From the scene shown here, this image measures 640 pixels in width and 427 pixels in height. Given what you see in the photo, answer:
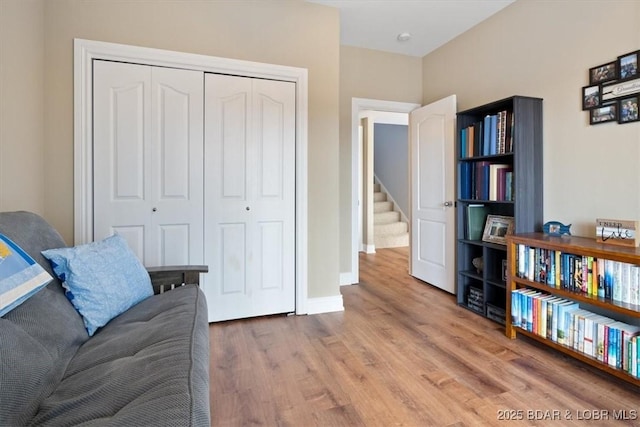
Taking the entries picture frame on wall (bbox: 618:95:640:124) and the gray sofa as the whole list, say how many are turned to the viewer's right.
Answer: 1

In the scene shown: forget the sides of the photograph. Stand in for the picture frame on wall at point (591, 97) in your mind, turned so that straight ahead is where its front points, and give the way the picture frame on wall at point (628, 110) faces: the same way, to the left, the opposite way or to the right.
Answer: the same way

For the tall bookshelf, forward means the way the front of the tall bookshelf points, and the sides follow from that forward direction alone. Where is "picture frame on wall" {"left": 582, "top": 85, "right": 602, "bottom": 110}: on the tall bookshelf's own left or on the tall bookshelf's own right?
on the tall bookshelf's own left

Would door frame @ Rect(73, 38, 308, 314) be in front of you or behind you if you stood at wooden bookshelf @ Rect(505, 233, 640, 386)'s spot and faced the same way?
in front

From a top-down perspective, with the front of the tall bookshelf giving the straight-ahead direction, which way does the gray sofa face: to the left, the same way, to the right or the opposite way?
the opposite way

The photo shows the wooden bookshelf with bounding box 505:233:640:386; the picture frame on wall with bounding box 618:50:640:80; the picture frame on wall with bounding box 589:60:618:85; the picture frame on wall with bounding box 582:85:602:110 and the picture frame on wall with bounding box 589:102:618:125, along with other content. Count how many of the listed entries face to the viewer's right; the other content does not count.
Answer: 0

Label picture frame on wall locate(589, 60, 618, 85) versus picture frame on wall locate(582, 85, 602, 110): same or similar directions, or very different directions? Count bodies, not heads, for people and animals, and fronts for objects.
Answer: same or similar directions

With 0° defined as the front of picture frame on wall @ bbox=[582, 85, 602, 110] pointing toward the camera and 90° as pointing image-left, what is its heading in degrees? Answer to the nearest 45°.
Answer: approximately 45°

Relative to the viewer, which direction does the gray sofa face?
to the viewer's right

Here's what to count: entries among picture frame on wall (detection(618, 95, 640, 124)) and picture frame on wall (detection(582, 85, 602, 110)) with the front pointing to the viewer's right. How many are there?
0

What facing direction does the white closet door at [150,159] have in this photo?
toward the camera

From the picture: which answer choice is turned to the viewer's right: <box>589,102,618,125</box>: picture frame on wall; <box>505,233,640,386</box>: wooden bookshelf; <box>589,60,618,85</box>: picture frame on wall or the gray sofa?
the gray sofa

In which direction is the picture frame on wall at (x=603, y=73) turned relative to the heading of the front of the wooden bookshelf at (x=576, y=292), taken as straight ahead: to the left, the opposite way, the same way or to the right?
the same way

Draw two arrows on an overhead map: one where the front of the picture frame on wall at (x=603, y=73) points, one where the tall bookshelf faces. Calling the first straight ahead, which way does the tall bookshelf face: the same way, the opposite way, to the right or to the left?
the same way

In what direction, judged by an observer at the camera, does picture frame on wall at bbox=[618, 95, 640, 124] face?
facing the viewer and to the left of the viewer
